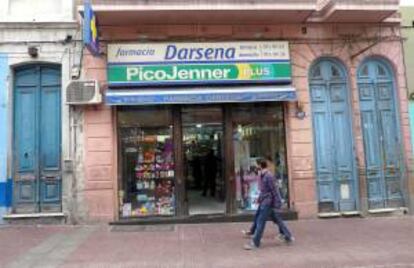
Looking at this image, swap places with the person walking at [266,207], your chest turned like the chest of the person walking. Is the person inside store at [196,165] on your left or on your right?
on your right

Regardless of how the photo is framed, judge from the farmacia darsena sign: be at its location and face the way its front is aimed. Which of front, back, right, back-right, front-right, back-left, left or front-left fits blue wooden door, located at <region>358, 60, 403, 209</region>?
left

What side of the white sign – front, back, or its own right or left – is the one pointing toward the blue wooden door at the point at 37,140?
right

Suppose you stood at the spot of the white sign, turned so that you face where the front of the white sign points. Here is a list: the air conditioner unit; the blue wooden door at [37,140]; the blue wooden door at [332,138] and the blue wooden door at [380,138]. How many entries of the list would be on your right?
2

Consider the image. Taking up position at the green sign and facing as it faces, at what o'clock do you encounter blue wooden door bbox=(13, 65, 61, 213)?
The blue wooden door is roughly at 3 o'clock from the green sign.

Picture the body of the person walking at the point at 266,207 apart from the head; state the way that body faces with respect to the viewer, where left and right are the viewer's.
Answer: facing to the left of the viewer

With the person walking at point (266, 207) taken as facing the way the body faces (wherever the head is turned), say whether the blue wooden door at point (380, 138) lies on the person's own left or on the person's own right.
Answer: on the person's own right

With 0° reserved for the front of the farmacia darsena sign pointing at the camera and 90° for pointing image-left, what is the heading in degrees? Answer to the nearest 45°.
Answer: approximately 0°
